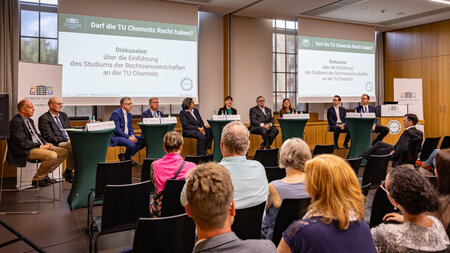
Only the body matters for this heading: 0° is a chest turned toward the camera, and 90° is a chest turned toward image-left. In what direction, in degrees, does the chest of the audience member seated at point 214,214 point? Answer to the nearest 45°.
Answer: approximately 180°

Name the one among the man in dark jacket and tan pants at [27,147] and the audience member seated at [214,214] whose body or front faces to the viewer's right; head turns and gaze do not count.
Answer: the man in dark jacket and tan pants

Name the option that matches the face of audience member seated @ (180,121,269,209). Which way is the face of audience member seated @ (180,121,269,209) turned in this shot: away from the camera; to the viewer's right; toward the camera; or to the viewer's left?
away from the camera

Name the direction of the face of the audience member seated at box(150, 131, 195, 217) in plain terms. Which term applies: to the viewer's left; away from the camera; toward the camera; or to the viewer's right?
away from the camera

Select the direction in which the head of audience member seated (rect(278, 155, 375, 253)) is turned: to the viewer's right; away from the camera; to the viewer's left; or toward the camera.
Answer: away from the camera

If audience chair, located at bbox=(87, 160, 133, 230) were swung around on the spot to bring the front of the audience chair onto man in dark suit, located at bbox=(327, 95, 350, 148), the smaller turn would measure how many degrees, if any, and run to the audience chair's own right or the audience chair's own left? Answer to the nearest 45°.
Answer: approximately 90° to the audience chair's own right

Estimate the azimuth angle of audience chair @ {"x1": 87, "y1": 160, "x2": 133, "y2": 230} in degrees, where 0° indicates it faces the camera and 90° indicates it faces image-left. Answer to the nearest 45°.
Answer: approximately 135°

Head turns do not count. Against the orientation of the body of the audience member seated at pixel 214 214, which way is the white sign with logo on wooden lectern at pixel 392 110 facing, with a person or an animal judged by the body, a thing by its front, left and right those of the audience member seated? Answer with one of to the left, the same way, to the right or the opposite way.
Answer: the opposite way

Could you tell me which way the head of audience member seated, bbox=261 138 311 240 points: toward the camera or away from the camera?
away from the camera

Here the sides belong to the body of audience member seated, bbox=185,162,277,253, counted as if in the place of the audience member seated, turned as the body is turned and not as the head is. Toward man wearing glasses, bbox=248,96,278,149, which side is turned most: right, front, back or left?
front

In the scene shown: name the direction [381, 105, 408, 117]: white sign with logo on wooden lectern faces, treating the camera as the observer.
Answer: facing the viewer

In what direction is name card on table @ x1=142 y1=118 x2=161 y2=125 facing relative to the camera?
toward the camera

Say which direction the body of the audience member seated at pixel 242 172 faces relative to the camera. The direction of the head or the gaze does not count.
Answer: away from the camera

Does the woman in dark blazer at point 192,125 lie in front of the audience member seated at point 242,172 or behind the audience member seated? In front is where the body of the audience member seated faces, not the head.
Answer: in front

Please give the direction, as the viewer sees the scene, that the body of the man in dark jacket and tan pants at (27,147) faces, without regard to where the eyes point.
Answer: to the viewer's right

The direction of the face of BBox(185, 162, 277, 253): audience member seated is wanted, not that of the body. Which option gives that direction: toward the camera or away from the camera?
away from the camera
